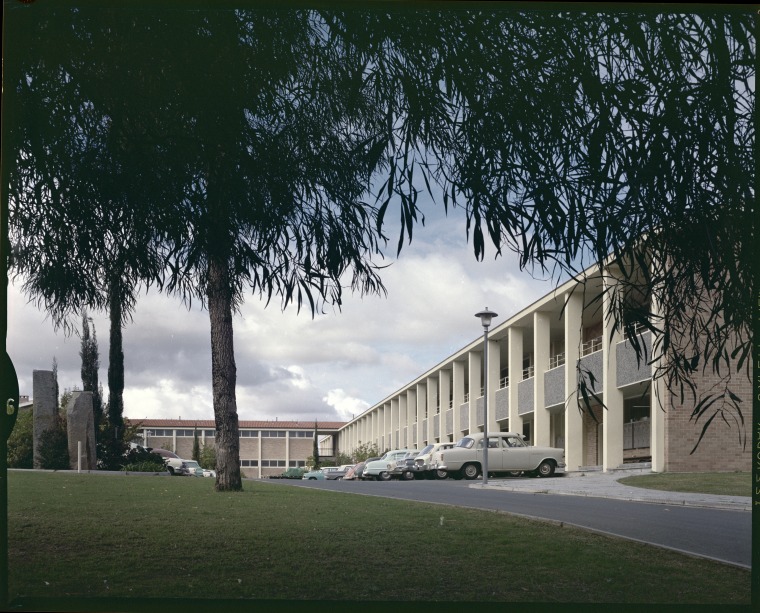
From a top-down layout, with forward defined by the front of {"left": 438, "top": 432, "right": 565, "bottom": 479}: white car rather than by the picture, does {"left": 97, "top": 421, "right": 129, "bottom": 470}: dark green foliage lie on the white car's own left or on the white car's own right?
on the white car's own right

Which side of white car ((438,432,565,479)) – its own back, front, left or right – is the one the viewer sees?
right

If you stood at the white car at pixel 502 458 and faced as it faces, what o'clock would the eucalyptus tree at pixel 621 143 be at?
The eucalyptus tree is roughly at 3 o'clock from the white car.
